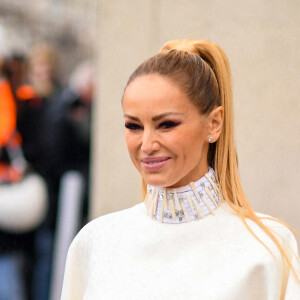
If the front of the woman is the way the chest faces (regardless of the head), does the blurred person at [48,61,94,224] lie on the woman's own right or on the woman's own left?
on the woman's own right

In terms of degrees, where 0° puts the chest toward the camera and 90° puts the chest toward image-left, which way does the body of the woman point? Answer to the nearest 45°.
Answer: approximately 45°

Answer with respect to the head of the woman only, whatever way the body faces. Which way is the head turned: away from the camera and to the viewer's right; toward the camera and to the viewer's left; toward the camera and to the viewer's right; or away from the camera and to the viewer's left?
toward the camera and to the viewer's left
